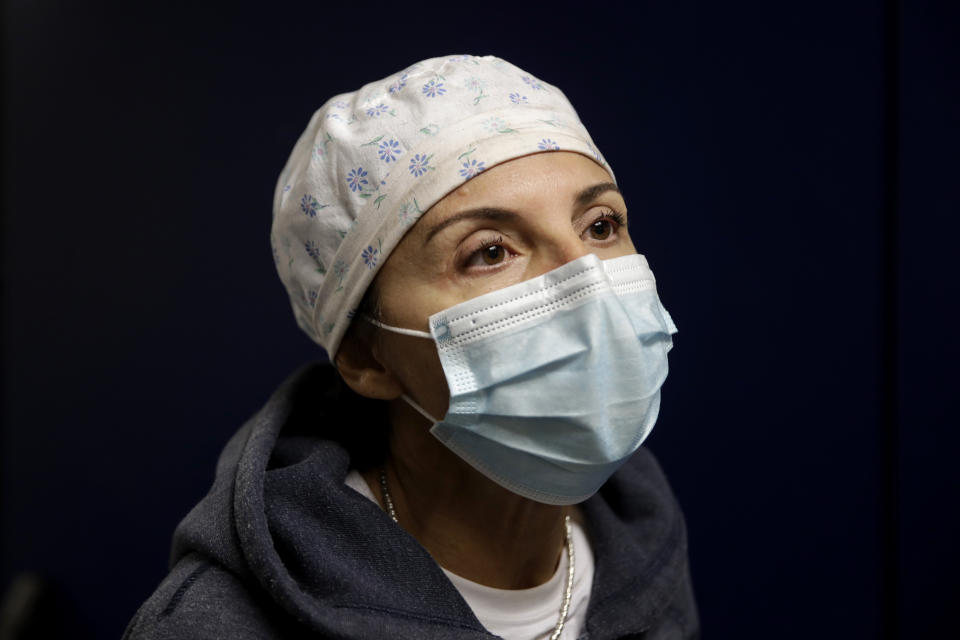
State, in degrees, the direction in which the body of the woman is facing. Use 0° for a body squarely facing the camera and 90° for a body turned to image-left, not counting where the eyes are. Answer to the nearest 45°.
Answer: approximately 315°
